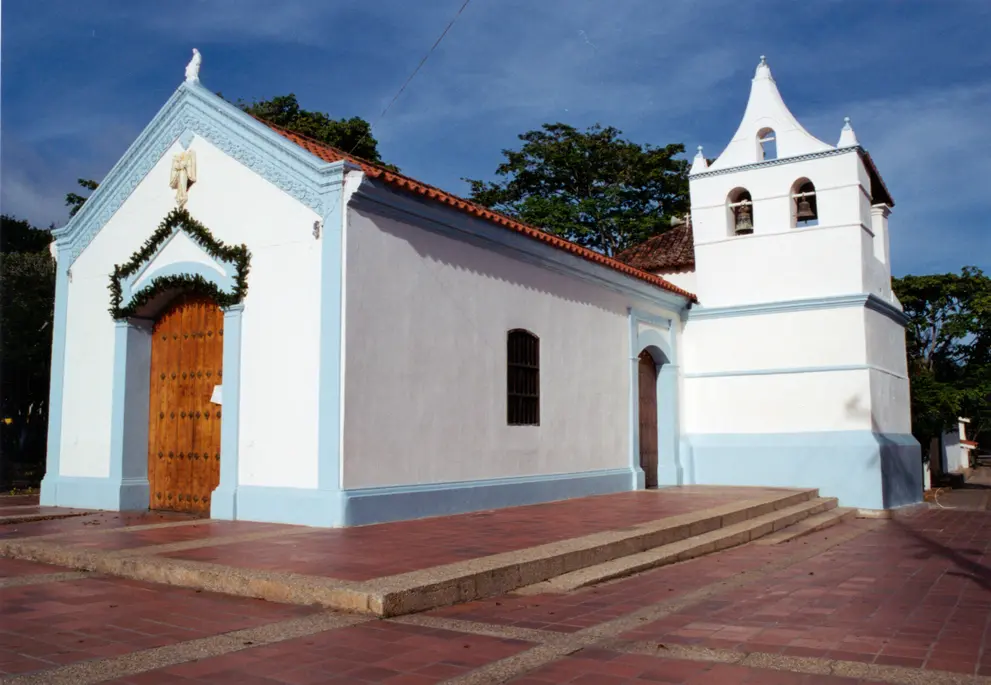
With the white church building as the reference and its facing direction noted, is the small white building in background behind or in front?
behind

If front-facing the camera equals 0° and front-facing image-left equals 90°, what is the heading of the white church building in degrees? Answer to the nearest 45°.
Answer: approximately 45°

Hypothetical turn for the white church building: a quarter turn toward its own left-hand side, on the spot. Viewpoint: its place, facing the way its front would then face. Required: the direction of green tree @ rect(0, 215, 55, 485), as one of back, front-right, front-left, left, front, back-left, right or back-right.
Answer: back

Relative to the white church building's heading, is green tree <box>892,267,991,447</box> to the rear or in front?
to the rear

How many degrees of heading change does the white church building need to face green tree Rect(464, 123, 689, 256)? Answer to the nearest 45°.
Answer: approximately 135° to its right

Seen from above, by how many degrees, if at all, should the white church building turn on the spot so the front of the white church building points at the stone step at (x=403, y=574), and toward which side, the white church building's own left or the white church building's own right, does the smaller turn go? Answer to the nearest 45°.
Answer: approximately 45° to the white church building's own left
